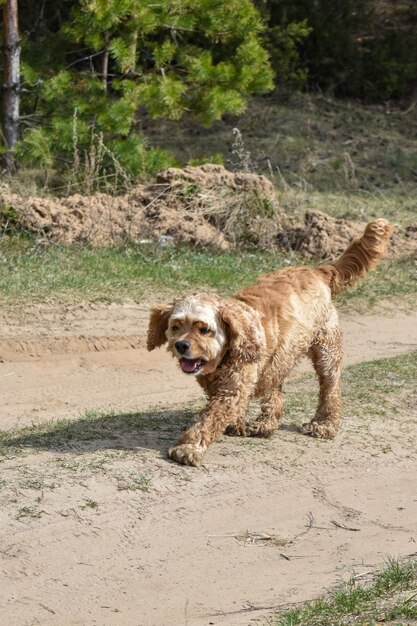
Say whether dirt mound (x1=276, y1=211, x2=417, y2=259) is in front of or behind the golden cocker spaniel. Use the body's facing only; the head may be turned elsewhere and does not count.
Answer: behind

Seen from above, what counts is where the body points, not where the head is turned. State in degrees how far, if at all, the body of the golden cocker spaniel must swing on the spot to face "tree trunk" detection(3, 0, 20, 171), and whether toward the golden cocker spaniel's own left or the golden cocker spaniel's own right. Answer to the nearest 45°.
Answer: approximately 90° to the golden cocker spaniel's own right

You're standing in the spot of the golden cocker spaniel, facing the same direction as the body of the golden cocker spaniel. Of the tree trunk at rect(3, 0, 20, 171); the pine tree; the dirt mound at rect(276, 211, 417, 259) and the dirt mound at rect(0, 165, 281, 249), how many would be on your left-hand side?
0

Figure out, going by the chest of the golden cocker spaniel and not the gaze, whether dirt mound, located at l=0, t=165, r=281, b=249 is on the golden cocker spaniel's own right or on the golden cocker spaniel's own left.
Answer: on the golden cocker spaniel's own right

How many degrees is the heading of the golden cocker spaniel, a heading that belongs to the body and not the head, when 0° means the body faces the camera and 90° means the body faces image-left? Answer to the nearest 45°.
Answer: approximately 45°

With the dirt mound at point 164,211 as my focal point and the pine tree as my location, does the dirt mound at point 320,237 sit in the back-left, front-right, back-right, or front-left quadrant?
front-left

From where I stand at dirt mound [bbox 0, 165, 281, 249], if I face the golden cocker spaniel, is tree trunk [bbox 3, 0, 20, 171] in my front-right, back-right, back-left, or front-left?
back-right

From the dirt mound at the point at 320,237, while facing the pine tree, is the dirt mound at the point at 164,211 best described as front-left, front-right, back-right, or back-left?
front-left

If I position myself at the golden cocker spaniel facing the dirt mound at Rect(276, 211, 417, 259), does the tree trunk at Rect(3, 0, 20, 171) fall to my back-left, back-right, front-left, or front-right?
front-left

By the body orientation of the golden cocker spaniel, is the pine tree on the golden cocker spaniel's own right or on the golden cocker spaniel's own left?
on the golden cocker spaniel's own right

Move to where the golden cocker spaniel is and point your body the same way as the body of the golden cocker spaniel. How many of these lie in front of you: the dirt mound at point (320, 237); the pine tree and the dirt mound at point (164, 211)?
0
